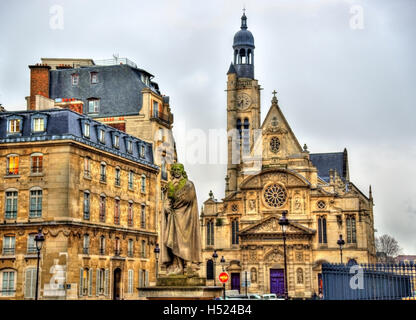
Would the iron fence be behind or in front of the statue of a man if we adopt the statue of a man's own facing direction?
behind

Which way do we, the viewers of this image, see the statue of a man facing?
facing the viewer and to the left of the viewer
